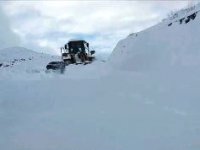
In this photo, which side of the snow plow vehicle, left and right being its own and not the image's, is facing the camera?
front
